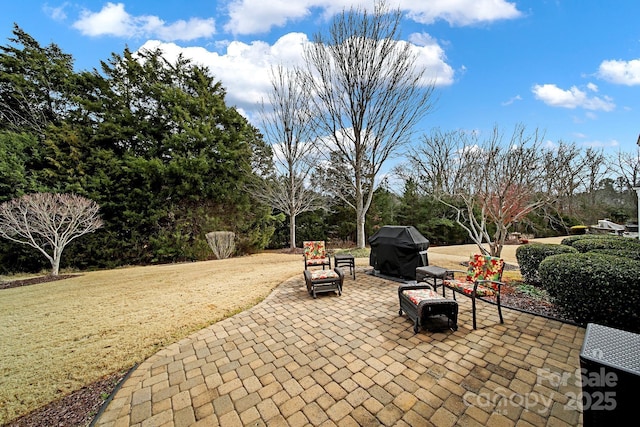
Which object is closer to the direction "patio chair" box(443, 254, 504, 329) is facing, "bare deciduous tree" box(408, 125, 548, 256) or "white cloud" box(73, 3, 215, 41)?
the white cloud

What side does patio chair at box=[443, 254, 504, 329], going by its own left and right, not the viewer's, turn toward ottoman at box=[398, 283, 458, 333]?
front

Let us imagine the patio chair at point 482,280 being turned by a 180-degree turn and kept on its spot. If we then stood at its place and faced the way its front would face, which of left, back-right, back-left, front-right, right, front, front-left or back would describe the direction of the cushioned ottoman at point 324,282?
back-left

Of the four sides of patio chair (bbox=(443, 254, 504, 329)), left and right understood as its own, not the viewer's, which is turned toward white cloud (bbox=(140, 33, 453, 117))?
right

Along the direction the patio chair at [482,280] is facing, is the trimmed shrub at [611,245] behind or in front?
behind

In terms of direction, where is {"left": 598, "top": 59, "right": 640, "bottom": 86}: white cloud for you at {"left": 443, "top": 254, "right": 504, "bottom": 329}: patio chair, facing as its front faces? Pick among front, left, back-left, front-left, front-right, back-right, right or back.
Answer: back

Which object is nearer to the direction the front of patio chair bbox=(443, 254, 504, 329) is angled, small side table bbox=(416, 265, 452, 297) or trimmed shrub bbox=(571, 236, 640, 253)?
the small side table

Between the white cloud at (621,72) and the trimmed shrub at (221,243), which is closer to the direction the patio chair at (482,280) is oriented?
the trimmed shrub

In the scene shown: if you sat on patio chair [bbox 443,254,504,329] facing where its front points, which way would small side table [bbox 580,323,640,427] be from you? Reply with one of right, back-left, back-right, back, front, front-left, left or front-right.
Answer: front-left

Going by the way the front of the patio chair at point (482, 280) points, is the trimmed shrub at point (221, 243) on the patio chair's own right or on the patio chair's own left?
on the patio chair's own right

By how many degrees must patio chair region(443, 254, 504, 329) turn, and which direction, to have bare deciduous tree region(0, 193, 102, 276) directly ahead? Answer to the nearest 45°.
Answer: approximately 45° to its right

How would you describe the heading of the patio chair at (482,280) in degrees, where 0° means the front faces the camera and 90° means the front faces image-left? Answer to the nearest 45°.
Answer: approximately 45°
